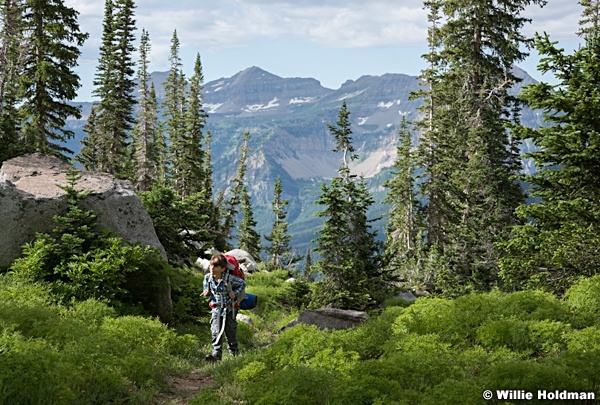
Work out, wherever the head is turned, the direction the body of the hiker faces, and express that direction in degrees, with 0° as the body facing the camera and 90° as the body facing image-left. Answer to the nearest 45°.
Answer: approximately 45°

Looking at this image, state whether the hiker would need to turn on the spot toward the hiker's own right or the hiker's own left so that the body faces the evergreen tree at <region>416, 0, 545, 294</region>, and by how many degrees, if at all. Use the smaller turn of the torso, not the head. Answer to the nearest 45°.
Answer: approximately 180°

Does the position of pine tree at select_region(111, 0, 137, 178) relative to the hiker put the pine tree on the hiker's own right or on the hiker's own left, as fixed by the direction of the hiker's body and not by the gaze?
on the hiker's own right

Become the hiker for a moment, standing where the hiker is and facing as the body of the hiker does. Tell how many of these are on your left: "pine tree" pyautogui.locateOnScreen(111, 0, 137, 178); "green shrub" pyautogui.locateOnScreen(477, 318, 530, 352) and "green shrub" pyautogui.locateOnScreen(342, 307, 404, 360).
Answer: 2

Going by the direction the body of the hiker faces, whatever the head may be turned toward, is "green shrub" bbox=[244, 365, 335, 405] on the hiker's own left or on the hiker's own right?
on the hiker's own left

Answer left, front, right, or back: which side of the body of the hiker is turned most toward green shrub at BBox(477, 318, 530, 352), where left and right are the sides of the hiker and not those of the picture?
left

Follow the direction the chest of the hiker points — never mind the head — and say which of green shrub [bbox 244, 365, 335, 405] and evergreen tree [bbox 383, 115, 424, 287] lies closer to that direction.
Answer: the green shrub

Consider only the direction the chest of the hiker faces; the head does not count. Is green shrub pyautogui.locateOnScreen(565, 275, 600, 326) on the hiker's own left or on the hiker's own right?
on the hiker's own left

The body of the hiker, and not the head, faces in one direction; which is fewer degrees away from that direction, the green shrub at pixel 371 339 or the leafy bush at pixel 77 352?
the leafy bush

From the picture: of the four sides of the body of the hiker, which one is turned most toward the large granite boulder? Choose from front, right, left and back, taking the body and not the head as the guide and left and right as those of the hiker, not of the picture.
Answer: right

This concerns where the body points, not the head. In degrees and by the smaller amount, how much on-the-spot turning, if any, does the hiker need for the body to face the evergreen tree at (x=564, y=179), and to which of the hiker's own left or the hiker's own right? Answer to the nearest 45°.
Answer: approximately 135° to the hiker's own left

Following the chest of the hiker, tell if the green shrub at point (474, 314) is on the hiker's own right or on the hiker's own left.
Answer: on the hiker's own left
